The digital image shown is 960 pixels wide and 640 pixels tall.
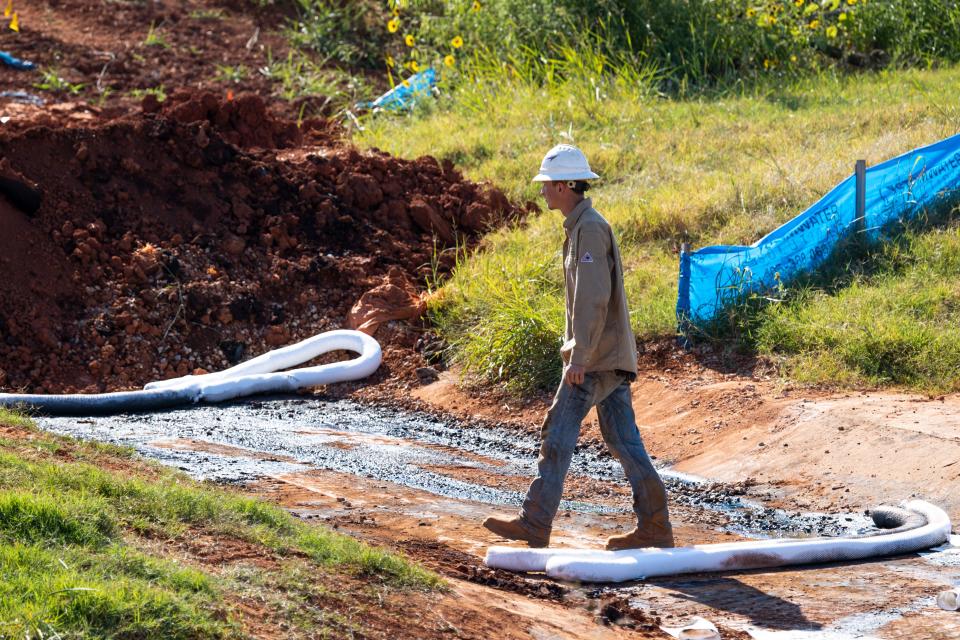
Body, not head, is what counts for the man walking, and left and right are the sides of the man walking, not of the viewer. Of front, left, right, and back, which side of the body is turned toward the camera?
left
